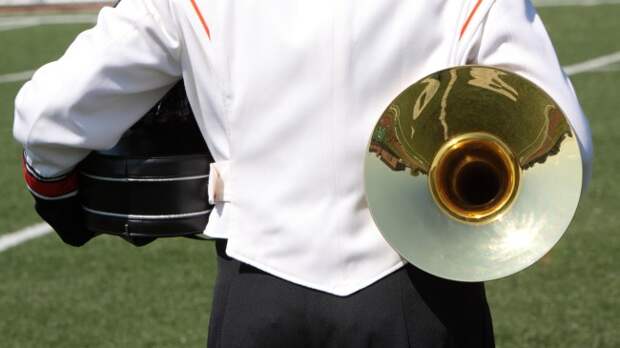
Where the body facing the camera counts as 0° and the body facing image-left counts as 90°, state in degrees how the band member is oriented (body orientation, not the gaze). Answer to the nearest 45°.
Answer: approximately 180°
